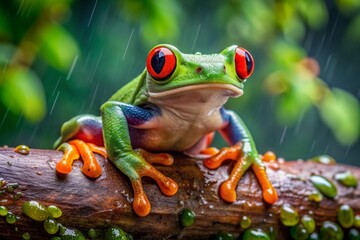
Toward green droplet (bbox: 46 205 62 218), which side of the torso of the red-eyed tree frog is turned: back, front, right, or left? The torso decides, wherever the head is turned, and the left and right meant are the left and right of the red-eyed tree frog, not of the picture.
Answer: right

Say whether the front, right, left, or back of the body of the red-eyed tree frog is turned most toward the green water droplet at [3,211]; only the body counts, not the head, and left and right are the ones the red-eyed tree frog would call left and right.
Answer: right

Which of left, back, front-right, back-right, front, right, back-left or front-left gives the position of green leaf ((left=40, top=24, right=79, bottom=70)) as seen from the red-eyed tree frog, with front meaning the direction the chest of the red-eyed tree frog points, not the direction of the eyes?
back

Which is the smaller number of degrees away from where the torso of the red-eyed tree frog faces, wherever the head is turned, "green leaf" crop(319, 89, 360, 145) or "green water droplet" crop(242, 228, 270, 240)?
the green water droplet

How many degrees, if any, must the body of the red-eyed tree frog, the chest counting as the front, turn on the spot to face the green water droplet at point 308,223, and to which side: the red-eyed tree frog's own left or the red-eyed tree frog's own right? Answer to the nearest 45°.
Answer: approximately 45° to the red-eyed tree frog's own left

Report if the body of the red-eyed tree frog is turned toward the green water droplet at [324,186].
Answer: no

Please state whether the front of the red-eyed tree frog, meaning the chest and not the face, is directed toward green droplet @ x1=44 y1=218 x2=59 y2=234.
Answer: no

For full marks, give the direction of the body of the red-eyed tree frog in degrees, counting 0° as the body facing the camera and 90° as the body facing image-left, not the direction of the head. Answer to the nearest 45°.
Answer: approximately 315°

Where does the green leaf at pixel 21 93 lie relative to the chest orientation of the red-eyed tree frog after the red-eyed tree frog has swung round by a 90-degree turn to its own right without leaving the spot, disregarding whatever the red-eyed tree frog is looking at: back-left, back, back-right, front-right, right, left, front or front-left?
right

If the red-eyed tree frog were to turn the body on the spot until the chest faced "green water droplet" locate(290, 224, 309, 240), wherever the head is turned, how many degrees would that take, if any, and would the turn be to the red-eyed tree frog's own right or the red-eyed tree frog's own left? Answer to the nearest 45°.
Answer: approximately 45° to the red-eyed tree frog's own left

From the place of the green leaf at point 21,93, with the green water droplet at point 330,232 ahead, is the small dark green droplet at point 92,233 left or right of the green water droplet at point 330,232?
right

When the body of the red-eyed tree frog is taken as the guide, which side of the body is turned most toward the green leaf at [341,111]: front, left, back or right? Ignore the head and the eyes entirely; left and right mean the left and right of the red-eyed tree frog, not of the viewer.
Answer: left

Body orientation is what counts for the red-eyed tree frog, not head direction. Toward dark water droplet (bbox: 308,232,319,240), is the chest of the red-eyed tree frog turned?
no
